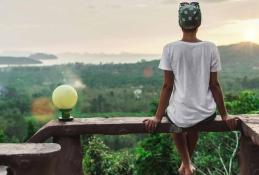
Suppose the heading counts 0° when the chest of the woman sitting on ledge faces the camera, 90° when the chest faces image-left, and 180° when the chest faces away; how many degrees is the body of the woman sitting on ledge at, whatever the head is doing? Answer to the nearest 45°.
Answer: approximately 180°

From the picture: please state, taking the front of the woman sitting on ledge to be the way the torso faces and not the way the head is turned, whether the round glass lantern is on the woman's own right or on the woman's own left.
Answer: on the woman's own left

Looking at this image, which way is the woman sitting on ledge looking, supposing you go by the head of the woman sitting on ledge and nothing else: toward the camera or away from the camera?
away from the camera
